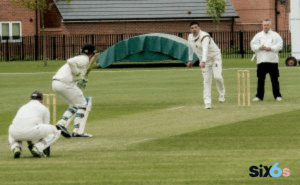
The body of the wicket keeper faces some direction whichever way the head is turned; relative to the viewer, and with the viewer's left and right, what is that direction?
facing away from the viewer and to the right of the viewer

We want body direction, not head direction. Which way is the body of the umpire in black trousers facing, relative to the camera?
toward the camera

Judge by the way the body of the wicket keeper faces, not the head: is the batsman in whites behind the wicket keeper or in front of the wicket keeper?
in front

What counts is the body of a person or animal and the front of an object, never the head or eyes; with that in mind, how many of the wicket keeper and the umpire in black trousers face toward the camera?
1

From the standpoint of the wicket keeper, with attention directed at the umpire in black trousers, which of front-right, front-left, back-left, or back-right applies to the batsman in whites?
front-left

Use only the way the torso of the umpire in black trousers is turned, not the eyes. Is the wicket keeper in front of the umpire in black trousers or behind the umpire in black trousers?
in front

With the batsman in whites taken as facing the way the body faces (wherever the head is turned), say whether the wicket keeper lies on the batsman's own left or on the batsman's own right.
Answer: on the batsman's own right

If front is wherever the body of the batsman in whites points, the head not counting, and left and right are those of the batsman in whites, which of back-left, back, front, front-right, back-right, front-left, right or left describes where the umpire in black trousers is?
front-left

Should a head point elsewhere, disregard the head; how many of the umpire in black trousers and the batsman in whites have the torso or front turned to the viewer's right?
1

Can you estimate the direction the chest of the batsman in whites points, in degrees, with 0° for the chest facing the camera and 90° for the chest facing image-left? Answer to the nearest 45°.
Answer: approximately 270°
